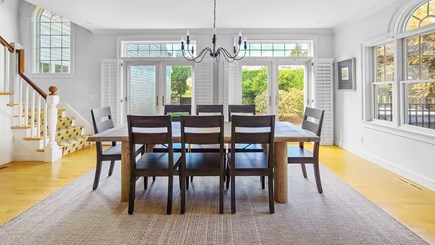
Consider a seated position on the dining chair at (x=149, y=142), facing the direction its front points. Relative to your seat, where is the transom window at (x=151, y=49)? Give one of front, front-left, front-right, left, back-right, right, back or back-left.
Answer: front

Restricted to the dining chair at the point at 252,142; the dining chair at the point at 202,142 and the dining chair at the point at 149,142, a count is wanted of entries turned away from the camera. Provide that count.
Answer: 3

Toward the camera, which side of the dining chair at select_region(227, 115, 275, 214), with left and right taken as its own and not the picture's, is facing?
back

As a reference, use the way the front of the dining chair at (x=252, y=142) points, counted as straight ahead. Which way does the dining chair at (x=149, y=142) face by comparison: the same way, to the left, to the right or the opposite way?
the same way

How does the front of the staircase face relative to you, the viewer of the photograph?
facing the viewer and to the right of the viewer

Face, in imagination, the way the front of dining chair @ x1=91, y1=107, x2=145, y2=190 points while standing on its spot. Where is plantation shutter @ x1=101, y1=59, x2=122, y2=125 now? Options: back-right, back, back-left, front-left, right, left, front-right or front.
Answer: left

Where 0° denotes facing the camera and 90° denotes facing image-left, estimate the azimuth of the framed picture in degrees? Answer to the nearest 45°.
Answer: approximately 45°

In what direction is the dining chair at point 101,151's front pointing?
to the viewer's right

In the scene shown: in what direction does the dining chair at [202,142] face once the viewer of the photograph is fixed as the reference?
facing away from the viewer

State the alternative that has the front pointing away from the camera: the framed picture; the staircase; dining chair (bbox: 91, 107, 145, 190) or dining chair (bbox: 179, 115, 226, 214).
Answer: dining chair (bbox: 179, 115, 226, 214)

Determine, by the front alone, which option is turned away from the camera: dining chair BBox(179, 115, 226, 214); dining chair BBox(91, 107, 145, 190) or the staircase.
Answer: dining chair BBox(179, 115, 226, 214)

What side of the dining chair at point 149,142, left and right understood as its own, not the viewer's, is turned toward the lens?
back

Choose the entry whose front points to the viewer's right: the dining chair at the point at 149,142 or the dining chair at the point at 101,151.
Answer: the dining chair at the point at 101,151
